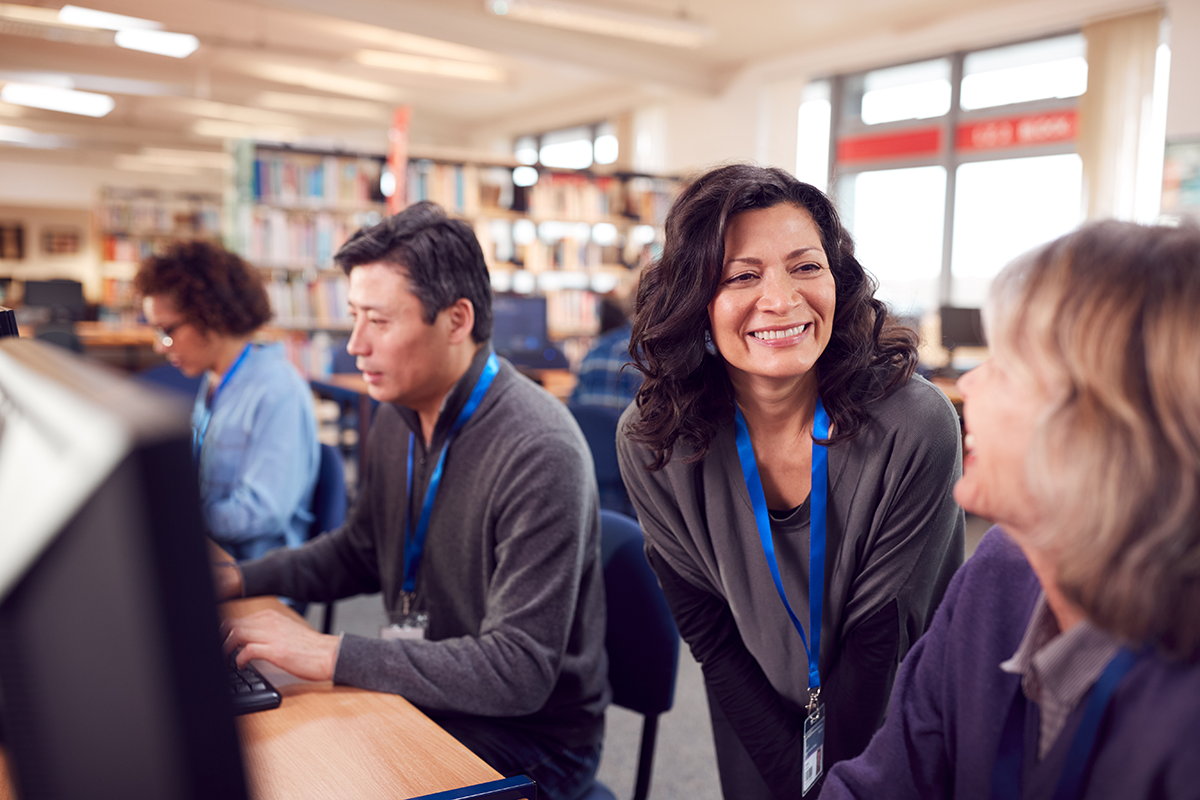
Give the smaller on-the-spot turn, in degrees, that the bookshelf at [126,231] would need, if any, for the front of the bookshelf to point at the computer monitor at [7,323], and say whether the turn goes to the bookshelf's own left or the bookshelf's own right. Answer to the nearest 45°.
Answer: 0° — it already faces it

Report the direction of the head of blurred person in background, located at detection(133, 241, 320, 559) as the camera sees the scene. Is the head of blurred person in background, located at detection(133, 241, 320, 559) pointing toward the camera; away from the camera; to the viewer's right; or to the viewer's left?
to the viewer's left

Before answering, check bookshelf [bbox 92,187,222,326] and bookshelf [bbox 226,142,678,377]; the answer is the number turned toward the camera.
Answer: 2

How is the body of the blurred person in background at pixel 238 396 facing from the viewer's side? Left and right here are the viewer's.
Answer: facing to the left of the viewer

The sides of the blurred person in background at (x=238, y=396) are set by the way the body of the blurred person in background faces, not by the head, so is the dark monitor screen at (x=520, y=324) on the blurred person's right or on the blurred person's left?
on the blurred person's right
